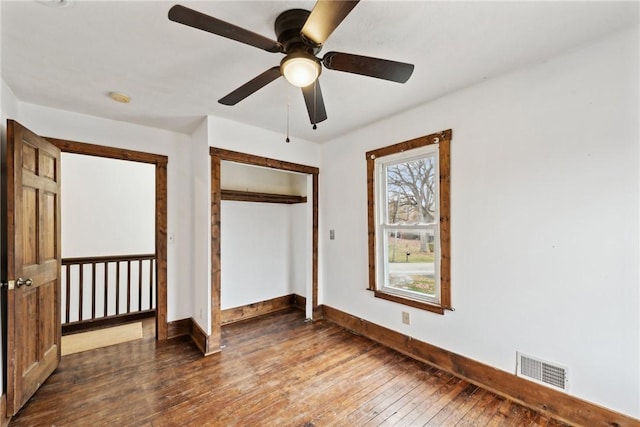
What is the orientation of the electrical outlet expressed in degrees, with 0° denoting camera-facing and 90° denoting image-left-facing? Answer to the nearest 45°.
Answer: approximately 45°

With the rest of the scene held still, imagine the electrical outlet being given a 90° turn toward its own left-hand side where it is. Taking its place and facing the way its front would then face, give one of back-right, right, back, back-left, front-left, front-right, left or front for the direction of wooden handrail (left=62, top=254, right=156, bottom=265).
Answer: back-right

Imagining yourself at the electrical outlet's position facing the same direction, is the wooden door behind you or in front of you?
in front

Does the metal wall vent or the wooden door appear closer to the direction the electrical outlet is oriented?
the wooden door

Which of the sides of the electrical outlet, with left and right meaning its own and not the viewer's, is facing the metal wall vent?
left

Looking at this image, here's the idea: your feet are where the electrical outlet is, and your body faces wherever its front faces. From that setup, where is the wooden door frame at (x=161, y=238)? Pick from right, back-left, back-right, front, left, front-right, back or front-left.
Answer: front-right
